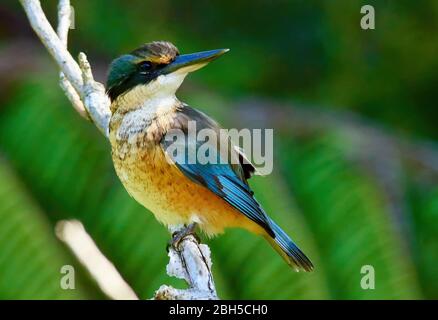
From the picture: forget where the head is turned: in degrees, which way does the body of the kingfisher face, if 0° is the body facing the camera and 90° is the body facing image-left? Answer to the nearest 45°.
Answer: approximately 45°
